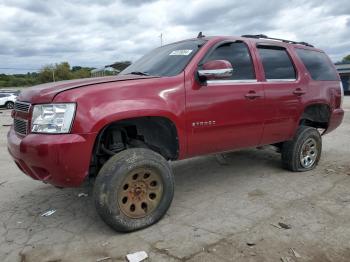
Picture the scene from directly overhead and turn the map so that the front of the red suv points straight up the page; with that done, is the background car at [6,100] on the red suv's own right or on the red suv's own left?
on the red suv's own right

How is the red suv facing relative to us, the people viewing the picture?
facing the viewer and to the left of the viewer
